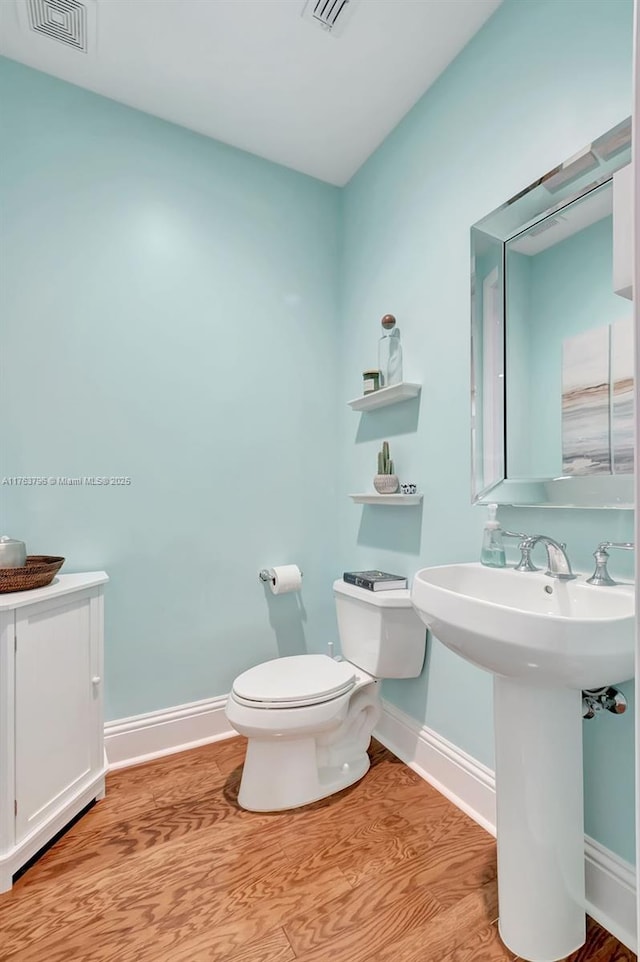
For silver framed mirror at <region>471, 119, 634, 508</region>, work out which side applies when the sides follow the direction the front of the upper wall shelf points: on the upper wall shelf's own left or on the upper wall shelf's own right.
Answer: on the upper wall shelf's own left

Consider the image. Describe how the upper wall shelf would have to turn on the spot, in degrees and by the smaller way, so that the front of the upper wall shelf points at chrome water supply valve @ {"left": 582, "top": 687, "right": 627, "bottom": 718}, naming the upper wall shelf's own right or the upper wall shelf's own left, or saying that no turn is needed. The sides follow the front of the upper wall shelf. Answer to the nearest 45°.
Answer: approximately 90° to the upper wall shelf's own left

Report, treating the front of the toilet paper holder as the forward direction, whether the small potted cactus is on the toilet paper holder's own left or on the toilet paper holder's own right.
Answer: on the toilet paper holder's own left

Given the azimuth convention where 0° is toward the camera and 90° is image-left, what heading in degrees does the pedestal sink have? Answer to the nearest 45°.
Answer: approximately 45°

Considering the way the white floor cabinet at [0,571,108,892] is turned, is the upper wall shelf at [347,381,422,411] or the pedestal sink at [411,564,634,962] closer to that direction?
the pedestal sink

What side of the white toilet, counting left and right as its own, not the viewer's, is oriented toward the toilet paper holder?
right
